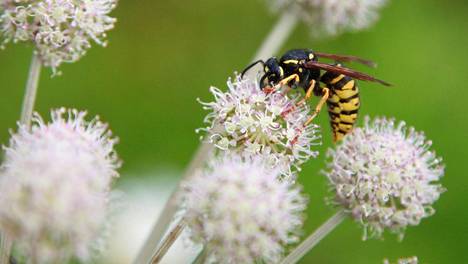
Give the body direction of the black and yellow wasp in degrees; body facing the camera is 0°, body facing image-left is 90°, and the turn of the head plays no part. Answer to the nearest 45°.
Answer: approximately 90°

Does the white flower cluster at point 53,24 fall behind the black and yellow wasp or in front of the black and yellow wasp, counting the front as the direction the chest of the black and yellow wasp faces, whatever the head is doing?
in front

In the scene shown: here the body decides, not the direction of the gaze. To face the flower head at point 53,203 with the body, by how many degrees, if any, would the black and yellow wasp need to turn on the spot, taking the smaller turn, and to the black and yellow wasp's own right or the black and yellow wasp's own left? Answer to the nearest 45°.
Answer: approximately 45° to the black and yellow wasp's own left
